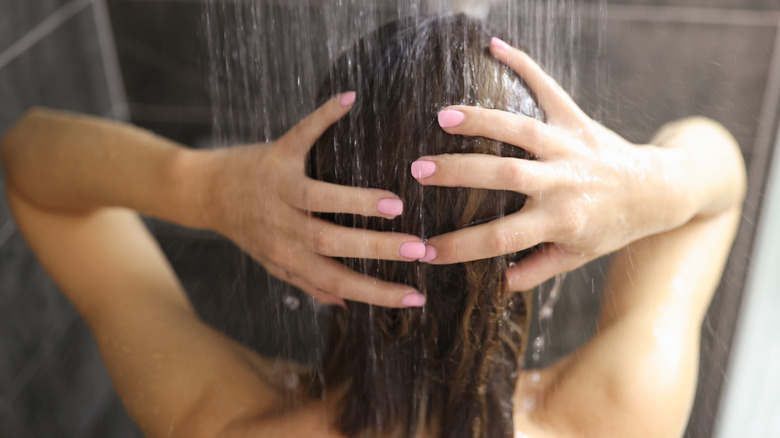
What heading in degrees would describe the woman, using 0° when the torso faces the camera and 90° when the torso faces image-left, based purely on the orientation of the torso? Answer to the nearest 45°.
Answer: approximately 180°
